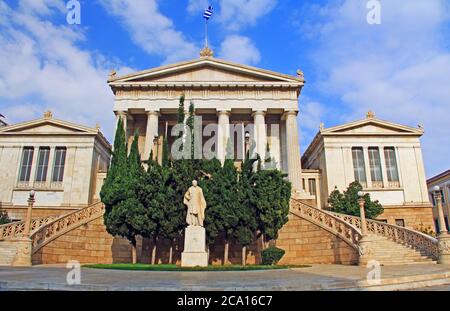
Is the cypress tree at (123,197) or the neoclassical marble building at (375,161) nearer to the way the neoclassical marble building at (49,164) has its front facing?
the cypress tree

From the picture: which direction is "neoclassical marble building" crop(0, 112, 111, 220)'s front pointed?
toward the camera

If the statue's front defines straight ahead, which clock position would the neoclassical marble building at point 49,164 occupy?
The neoclassical marble building is roughly at 5 o'clock from the statue.

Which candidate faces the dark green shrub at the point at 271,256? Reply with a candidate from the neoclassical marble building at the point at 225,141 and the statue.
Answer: the neoclassical marble building

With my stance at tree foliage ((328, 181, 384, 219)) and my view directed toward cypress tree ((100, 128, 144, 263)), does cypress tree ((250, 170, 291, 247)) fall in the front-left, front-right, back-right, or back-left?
front-left

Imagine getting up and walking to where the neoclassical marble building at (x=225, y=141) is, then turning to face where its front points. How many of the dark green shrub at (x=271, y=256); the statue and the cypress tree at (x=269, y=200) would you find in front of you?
3

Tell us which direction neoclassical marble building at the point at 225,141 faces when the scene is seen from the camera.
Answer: facing the viewer

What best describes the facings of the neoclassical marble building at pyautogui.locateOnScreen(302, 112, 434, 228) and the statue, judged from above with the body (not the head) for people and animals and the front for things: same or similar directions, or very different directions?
same or similar directions

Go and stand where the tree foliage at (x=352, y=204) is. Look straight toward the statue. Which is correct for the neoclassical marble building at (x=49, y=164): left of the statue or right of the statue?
right

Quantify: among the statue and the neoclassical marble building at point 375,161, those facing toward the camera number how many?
2

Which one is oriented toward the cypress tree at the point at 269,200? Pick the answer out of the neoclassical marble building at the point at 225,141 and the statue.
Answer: the neoclassical marble building

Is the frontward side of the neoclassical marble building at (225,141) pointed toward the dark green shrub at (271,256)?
yes

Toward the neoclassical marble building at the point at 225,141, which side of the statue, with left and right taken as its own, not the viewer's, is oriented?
back
